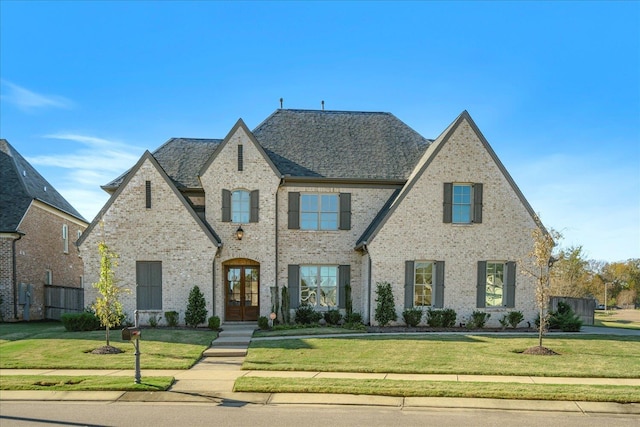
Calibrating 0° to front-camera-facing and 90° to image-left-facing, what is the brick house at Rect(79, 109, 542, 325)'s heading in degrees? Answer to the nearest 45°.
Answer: approximately 0°

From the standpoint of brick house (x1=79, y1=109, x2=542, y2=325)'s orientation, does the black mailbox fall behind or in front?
in front

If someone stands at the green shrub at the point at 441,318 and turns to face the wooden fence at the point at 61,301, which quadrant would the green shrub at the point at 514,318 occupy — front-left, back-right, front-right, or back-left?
back-right

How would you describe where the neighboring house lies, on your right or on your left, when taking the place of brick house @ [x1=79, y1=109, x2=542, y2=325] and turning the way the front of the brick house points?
on your right
